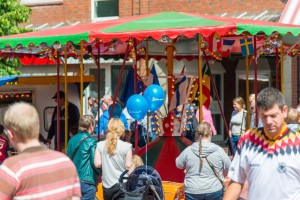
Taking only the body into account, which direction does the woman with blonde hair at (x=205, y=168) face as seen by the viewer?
away from the camera

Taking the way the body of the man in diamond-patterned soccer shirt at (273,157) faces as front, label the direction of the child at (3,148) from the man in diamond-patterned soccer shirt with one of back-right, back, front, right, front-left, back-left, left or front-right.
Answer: back-right

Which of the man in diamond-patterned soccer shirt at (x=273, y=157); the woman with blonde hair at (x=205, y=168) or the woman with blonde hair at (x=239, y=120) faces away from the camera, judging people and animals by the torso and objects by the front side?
the woman with blonde hair at (x=205, y=168)

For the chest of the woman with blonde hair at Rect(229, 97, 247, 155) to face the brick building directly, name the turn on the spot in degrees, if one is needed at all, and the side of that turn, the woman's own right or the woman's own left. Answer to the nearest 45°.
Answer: approximately 135° to the woman's own right

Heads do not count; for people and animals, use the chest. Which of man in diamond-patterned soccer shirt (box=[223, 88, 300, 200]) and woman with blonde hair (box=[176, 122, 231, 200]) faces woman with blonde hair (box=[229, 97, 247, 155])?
woman with blonde hair (box=[176, 122, 231, 200])

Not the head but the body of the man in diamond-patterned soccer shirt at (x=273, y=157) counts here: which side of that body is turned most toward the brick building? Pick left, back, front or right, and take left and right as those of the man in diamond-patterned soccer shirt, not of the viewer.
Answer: back

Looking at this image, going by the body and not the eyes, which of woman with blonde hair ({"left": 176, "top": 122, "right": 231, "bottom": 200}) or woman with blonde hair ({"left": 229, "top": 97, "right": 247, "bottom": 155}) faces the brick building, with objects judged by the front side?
woman with blonde hair ({"left": 176, "top": 122, "right": 231, "bottom": 200})

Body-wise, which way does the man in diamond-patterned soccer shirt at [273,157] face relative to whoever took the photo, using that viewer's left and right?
facing the viewer

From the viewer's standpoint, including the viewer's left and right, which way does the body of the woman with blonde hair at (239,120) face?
facing the viewer and to the left of the viewer

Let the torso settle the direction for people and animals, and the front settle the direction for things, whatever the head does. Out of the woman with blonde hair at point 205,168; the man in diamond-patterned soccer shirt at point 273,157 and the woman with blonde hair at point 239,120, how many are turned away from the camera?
1

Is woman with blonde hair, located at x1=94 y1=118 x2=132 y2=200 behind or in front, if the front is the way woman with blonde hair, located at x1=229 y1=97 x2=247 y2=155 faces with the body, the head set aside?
in front

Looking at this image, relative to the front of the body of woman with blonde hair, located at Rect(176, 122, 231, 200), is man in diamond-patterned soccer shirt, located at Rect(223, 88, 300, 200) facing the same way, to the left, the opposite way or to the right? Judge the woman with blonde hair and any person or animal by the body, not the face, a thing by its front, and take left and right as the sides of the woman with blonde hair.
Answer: the opposite way

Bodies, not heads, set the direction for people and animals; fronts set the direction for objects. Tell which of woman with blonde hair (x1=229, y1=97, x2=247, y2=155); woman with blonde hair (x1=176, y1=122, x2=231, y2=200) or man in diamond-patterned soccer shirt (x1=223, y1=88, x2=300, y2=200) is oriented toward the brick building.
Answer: woman with blonde hair (x1=176, y1=122, x2=231, y2=200)

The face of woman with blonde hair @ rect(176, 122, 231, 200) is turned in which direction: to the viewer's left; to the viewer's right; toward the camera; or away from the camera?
away from the camera

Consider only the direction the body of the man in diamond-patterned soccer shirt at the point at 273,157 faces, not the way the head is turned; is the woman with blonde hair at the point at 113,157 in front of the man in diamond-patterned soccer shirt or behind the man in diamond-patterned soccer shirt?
behind

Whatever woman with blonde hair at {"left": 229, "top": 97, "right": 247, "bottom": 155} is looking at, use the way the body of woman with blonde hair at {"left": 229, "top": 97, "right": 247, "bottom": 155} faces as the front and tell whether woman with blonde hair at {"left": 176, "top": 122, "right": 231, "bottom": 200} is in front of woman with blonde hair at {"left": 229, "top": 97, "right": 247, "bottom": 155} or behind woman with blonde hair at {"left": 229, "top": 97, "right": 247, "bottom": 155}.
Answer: in front
